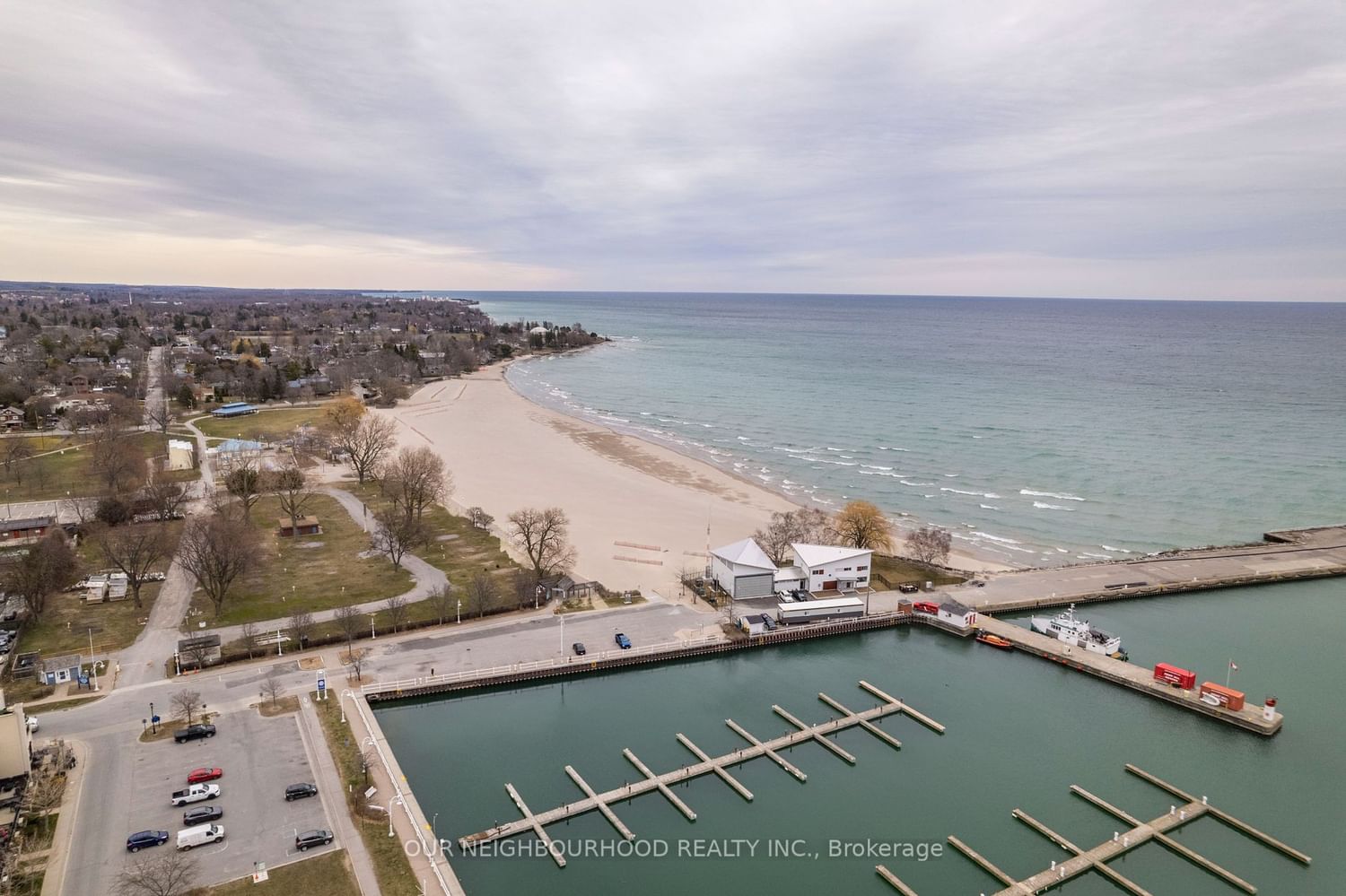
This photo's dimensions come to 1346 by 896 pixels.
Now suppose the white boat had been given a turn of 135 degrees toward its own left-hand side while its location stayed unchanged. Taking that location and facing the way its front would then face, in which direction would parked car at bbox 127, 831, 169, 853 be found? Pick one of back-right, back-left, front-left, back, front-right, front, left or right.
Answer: front-right

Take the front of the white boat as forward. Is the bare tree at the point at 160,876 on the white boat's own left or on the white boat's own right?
on the white boat's own left

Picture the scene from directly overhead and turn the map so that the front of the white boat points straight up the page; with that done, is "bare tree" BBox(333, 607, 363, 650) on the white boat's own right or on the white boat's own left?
on the white boat's own left

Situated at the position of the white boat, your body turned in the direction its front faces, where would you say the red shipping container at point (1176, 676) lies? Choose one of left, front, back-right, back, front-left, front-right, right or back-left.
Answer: back

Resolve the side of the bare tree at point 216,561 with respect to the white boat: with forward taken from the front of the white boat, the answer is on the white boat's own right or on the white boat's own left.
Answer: on the white boat's own left

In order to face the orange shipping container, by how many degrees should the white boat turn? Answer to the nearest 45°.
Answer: approximately 180°

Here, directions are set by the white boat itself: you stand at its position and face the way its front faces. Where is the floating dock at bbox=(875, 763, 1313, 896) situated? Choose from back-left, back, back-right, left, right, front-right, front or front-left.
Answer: back-left

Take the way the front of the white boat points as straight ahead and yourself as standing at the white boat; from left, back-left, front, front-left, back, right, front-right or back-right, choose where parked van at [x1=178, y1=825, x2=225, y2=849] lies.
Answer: left

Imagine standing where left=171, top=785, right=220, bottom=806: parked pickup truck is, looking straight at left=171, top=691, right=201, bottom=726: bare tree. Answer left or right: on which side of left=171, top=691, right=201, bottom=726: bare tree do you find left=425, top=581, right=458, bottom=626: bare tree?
right

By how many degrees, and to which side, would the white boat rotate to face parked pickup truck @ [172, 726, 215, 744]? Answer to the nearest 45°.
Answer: approximately 90° to its left

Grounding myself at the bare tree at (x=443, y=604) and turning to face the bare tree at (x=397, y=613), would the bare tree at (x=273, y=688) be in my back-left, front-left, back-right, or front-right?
front-left

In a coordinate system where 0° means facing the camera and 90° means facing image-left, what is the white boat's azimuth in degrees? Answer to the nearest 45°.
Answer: approximately 135°

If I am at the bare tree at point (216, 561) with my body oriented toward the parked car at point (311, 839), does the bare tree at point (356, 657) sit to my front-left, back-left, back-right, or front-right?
front-left

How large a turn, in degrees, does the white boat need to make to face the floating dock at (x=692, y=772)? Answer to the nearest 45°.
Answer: approximately 90° to its left
